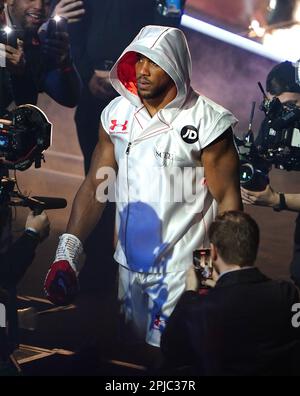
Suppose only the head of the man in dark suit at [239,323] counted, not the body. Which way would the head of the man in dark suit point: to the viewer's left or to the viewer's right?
to the viewer's left

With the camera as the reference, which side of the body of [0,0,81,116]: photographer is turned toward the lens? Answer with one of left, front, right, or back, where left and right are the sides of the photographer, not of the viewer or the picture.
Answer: front

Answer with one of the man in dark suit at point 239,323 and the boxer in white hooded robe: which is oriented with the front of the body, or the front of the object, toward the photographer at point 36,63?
the man in dark suit

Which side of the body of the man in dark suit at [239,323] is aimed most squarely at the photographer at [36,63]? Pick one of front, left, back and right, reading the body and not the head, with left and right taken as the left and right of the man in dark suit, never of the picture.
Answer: front

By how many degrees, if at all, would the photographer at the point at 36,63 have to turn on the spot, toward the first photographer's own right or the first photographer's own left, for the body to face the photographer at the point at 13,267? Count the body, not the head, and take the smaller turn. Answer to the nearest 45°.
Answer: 0° — they already face them

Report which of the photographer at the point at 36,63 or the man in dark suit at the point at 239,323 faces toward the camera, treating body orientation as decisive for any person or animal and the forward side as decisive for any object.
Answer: the photographer

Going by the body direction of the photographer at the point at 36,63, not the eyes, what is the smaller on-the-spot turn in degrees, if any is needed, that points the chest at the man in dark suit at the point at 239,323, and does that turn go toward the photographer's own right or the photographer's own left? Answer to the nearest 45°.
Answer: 0° — they already face them

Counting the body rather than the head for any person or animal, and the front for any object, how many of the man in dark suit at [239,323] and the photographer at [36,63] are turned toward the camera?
1

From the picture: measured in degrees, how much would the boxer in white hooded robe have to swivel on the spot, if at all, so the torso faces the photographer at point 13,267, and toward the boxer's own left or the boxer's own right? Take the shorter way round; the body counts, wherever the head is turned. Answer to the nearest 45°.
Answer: approximately 45° to the boxer's own right

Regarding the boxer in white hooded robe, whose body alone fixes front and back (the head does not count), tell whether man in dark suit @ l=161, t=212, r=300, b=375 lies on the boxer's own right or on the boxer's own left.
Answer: on the boxer's own left

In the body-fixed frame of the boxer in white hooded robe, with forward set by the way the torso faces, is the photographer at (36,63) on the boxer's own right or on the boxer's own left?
on the boxer's own right

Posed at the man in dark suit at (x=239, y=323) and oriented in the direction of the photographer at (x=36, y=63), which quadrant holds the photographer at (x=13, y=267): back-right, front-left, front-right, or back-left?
front-left

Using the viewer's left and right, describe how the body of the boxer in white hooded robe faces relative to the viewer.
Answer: facing the viewer and to the left of the viewer

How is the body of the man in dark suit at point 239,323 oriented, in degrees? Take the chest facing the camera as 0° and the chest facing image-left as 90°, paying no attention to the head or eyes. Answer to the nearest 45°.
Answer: approximately 135°
